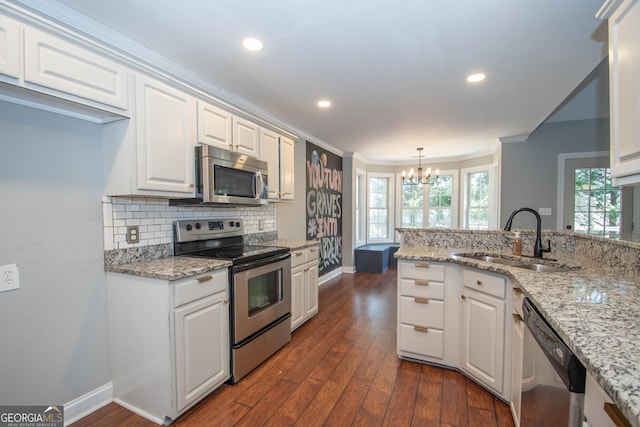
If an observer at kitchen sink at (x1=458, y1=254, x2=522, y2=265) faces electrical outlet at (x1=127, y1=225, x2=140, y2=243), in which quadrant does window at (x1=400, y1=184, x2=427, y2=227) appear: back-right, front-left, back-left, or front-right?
back-right

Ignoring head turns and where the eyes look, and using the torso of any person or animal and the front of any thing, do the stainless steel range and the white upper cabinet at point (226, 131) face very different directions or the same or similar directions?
same or similar directions

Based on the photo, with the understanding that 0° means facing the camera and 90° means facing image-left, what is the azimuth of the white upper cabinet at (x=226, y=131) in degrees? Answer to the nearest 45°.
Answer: approximately 315°

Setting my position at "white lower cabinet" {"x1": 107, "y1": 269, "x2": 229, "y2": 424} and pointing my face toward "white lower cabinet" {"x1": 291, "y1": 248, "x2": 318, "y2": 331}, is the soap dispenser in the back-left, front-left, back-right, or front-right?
front-right

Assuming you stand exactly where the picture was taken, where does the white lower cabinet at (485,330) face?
facing the viewer and to the left of the viewer

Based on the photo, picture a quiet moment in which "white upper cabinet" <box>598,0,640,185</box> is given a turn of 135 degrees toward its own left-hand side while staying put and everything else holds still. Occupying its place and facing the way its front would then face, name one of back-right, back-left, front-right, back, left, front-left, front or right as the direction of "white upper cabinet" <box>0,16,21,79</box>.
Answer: back-right

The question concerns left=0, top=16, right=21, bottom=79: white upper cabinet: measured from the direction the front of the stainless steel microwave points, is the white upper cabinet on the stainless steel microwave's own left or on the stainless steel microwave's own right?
on the stainless steel microwave's own right

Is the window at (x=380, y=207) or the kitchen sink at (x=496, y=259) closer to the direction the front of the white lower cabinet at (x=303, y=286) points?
the kitchen sink

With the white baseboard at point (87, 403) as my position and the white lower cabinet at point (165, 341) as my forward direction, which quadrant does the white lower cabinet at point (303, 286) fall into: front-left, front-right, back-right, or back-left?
front-left
